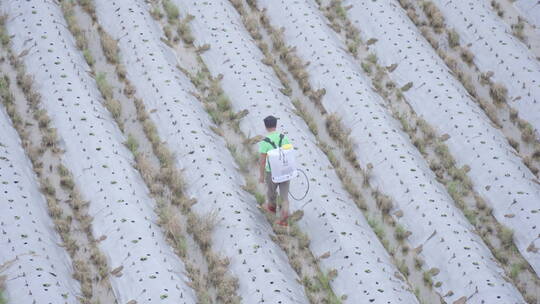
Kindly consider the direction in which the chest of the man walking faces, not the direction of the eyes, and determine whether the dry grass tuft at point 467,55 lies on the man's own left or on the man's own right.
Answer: on the man's own right

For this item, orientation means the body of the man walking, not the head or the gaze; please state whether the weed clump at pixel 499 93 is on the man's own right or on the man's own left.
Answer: on the man's own right

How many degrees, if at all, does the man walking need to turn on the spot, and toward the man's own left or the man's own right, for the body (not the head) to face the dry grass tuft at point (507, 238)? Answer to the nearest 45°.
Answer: approximately 135° to the man's own right

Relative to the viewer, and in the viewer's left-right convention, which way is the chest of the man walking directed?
facing away from the viewer and to the left of the viewer

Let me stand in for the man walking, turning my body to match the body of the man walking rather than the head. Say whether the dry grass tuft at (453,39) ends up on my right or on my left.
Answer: on my right
